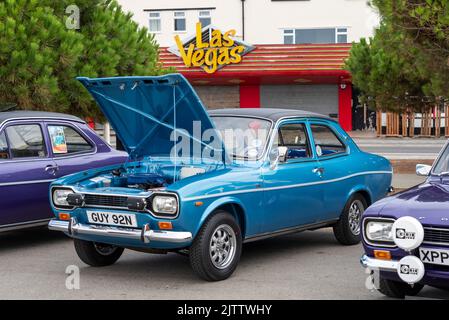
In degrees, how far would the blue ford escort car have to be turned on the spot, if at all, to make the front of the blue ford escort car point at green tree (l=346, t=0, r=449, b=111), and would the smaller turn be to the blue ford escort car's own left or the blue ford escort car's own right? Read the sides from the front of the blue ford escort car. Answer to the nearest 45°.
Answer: approximately 180°

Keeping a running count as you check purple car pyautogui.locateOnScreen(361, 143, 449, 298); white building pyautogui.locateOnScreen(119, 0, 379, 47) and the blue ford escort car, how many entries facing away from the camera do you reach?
0

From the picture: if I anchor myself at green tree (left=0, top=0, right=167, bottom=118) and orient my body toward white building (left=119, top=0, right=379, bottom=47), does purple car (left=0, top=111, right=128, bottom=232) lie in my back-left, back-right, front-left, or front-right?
back-right

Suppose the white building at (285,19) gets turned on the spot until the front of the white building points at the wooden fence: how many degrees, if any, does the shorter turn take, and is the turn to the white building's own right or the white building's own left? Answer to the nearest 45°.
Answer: approximately 45° to the white building's own left

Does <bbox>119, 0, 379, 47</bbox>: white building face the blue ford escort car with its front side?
yes

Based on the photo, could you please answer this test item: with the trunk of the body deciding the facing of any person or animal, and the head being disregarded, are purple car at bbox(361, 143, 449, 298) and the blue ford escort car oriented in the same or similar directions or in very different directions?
same or similar directions

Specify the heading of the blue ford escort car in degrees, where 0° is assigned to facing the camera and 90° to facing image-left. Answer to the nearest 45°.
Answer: approximately 45°

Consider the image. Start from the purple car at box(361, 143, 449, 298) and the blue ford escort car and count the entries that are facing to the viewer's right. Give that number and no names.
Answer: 0

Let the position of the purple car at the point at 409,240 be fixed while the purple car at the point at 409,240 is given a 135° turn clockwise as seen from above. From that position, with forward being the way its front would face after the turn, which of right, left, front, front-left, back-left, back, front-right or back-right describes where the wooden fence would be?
front

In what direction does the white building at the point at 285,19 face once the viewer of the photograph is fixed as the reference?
facing the viewer

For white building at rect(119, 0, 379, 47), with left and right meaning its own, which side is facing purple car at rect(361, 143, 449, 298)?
front

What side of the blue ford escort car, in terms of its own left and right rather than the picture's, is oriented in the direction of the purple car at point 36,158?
right

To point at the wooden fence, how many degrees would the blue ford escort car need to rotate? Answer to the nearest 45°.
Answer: approximately 135° to its right

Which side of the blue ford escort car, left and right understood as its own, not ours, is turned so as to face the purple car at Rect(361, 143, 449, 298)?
left
